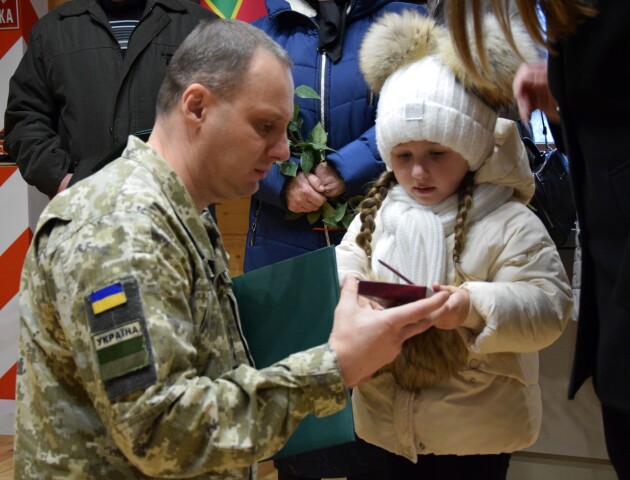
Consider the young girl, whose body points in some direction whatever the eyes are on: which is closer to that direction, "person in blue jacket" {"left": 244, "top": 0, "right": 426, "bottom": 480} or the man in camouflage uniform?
the man in camouflage uniform

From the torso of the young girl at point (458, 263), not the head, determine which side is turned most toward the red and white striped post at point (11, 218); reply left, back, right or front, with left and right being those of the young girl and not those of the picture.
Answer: right

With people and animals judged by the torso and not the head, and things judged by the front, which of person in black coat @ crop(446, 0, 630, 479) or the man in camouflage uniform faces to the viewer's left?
the person in black coat

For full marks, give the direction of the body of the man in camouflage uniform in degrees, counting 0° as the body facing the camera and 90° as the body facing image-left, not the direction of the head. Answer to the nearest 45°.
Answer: approximately 270°

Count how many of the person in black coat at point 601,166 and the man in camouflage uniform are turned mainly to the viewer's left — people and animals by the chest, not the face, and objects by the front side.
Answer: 1

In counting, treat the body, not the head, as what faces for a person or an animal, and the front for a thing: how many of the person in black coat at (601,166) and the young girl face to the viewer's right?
0

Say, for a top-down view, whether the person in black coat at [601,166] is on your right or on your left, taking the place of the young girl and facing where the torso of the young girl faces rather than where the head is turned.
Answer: on your left

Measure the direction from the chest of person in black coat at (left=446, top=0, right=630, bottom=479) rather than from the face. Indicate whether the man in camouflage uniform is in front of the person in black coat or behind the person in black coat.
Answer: in front

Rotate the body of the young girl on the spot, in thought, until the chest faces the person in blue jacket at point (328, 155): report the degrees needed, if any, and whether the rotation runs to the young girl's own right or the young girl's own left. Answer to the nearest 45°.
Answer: approximately 90° to the young girl's own right

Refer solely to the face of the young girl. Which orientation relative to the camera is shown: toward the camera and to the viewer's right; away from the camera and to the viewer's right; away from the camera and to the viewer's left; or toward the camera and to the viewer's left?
toward the camera and to the viewer's left

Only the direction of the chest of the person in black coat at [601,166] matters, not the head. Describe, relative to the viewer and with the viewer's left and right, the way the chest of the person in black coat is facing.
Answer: facing to the left of the viewer

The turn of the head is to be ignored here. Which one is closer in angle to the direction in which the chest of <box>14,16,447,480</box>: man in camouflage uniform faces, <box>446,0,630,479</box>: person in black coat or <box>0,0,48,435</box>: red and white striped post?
the person in black coat
